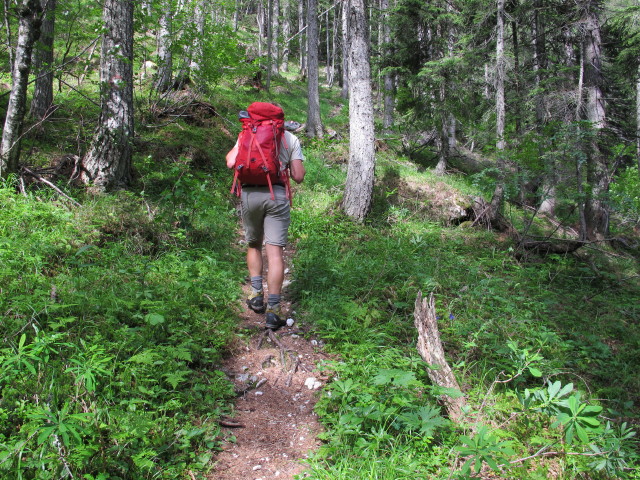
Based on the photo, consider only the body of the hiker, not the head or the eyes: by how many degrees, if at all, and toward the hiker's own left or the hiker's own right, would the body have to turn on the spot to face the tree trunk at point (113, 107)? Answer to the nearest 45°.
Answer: approximately 45° to the hiker's own left

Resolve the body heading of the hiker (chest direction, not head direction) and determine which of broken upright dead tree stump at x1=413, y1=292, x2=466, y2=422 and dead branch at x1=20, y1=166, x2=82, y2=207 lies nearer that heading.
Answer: the dead branch

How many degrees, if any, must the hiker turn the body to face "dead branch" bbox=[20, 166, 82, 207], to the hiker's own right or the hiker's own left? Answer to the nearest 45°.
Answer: approximately 45° to the hiker's own left

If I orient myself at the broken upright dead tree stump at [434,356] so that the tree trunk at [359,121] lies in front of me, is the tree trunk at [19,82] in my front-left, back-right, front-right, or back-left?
front-left

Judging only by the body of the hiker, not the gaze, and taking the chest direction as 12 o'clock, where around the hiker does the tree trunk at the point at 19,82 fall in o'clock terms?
The tree trunk is roughly at 10 o'clock from the hiker.

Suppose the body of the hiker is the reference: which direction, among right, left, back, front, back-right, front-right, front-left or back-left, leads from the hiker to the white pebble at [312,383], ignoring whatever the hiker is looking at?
back

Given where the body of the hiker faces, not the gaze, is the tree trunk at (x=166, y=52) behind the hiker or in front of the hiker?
in front

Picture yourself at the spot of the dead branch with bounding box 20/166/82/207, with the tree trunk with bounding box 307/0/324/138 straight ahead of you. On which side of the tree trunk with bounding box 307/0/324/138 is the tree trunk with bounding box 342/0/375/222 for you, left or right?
right

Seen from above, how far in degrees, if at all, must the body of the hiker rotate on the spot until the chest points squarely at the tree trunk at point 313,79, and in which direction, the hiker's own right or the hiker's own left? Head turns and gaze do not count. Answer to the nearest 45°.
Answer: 0° — they already face it

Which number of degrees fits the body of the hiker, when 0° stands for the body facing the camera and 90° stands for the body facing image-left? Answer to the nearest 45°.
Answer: approximately 180°

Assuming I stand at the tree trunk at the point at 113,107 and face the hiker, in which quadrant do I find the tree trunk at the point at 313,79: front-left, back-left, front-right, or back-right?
back-left
